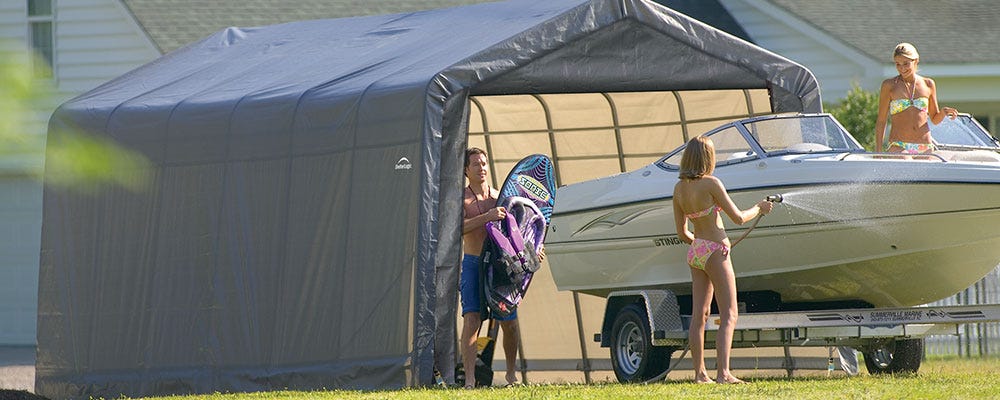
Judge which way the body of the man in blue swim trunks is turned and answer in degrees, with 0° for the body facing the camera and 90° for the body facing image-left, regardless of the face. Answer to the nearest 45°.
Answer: approximately 315°

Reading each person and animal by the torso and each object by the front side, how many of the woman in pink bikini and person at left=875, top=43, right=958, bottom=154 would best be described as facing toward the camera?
1

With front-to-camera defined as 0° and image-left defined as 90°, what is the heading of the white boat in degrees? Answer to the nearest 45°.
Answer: approximately 315°

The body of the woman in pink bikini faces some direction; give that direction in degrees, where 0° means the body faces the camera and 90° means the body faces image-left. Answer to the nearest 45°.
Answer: approximately 225°

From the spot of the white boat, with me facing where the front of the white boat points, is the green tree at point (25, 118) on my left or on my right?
on my right

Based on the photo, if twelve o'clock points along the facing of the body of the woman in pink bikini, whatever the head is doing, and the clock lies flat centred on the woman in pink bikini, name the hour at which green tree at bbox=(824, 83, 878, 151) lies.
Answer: The green tree is roughly at 11 o'clock from the woman in pink bikini.
